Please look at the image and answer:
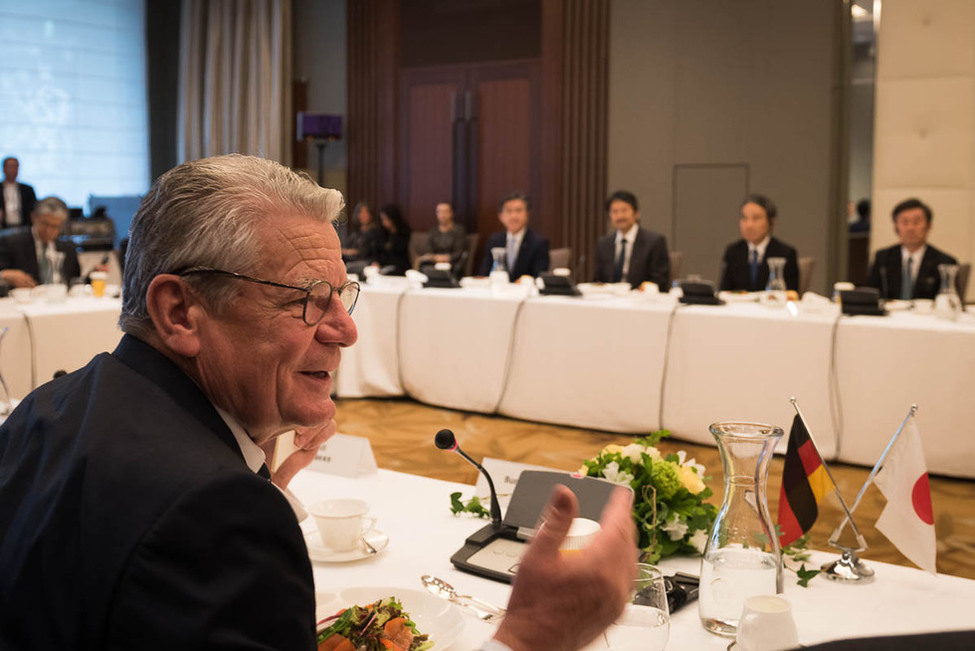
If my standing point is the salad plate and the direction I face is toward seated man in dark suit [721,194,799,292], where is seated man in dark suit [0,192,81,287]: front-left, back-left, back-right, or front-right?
front-left

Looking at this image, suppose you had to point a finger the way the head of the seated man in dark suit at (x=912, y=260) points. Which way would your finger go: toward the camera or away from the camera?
toward the camera

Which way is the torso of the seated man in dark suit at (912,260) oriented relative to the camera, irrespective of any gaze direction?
toward the camera

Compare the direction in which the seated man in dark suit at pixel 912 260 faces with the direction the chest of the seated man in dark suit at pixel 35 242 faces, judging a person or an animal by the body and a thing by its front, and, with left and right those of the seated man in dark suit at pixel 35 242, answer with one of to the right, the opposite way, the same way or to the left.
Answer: to the right

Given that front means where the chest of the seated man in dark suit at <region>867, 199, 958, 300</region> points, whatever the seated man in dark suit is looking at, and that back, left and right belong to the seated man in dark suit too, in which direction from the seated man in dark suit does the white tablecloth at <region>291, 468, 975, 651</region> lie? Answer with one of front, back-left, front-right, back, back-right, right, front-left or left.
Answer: front

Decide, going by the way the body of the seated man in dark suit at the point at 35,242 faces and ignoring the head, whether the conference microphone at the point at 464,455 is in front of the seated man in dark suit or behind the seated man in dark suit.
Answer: in front

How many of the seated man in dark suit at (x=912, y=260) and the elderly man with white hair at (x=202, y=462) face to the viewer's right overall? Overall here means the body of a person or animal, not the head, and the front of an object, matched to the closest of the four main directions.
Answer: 1

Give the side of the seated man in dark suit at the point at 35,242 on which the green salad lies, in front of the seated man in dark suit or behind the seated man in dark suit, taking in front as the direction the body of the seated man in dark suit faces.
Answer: in front

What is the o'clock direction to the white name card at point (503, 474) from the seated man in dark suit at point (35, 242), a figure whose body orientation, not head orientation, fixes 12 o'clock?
The white name card is roughly at 1 o'clock from the seated man in dark suit.

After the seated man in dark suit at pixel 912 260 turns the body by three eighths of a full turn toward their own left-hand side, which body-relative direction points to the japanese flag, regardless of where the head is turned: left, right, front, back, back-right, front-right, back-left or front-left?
back-right

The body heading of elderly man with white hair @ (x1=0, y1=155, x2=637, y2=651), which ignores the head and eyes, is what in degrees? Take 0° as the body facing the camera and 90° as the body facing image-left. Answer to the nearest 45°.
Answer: approximately 270°

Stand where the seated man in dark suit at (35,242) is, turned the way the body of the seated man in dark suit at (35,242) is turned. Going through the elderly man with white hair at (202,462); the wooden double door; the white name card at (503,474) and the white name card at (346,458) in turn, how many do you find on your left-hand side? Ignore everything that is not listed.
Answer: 1

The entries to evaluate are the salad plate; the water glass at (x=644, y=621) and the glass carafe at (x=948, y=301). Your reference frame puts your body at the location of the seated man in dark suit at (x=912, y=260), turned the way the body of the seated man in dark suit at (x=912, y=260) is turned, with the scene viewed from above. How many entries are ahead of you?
3

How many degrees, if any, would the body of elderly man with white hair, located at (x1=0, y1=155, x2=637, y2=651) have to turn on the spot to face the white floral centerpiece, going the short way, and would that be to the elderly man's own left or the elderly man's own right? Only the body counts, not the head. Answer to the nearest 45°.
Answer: approximately 45° to the elderly man's own left
